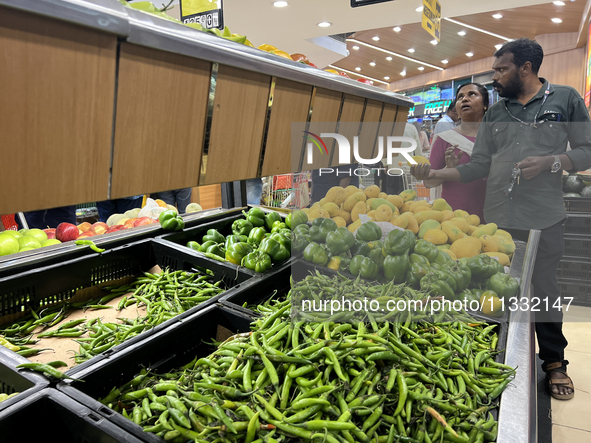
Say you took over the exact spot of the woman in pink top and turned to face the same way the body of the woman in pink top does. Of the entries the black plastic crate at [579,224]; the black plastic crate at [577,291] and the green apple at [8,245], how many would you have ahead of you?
1

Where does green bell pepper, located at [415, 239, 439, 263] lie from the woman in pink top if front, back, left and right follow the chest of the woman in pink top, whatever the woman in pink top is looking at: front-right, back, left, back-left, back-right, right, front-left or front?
front-left

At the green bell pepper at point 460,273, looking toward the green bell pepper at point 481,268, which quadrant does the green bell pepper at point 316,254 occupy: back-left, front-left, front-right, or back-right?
back-left

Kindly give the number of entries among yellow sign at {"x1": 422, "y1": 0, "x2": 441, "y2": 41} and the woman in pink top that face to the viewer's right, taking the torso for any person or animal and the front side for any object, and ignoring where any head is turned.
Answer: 0

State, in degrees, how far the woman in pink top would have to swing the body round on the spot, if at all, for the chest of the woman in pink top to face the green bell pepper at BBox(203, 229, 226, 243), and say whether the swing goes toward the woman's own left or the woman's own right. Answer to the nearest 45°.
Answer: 0° — they already face it

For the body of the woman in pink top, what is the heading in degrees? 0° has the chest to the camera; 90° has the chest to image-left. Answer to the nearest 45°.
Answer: approximately 45°

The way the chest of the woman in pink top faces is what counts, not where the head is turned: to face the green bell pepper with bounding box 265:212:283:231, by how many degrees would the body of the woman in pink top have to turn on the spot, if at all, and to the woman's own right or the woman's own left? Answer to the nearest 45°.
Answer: approximately 45° to the woman's own right

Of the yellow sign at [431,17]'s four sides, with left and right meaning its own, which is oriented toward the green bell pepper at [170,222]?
front

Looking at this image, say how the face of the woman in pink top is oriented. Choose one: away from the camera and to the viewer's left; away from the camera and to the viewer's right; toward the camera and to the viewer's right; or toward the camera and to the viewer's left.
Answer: toward the camera and to the viewer's left

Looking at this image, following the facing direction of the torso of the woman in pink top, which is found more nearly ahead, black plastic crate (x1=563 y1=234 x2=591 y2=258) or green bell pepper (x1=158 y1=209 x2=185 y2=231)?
the green bell pepper

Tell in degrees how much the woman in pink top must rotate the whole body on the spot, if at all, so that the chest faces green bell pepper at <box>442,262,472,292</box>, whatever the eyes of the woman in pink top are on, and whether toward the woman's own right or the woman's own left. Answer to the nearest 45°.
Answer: approximately 45° to the woman's own left
